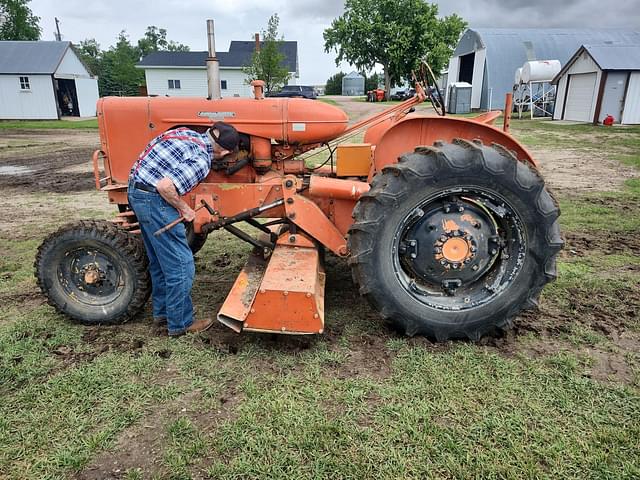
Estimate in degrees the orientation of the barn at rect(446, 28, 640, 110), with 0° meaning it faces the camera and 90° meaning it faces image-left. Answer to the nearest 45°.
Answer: approximately 45°

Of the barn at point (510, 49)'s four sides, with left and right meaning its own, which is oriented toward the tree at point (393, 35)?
right

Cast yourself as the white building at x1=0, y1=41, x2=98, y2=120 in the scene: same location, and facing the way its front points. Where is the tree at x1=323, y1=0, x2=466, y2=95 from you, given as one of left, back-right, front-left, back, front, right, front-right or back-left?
front-left

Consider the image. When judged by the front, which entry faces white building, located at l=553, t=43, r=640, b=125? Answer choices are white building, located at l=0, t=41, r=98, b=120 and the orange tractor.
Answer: white building, located at l=0, t=41, r=98, b=120

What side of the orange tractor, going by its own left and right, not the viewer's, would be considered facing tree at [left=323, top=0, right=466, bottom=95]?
right

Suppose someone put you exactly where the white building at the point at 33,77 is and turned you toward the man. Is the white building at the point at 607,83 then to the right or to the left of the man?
left

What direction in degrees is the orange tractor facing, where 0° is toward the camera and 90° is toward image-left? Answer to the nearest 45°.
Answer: approximately 90°

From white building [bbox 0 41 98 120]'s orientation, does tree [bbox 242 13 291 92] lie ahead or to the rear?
ahead

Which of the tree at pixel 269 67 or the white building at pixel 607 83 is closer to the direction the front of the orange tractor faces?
the tree

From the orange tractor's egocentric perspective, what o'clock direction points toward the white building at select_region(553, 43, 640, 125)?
The white building is roughly at 4 o'clock from the orange tractor.

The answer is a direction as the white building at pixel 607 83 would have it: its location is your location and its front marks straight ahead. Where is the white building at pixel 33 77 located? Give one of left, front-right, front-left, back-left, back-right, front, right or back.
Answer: front-right

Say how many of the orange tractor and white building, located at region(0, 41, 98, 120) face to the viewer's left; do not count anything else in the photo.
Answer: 1
